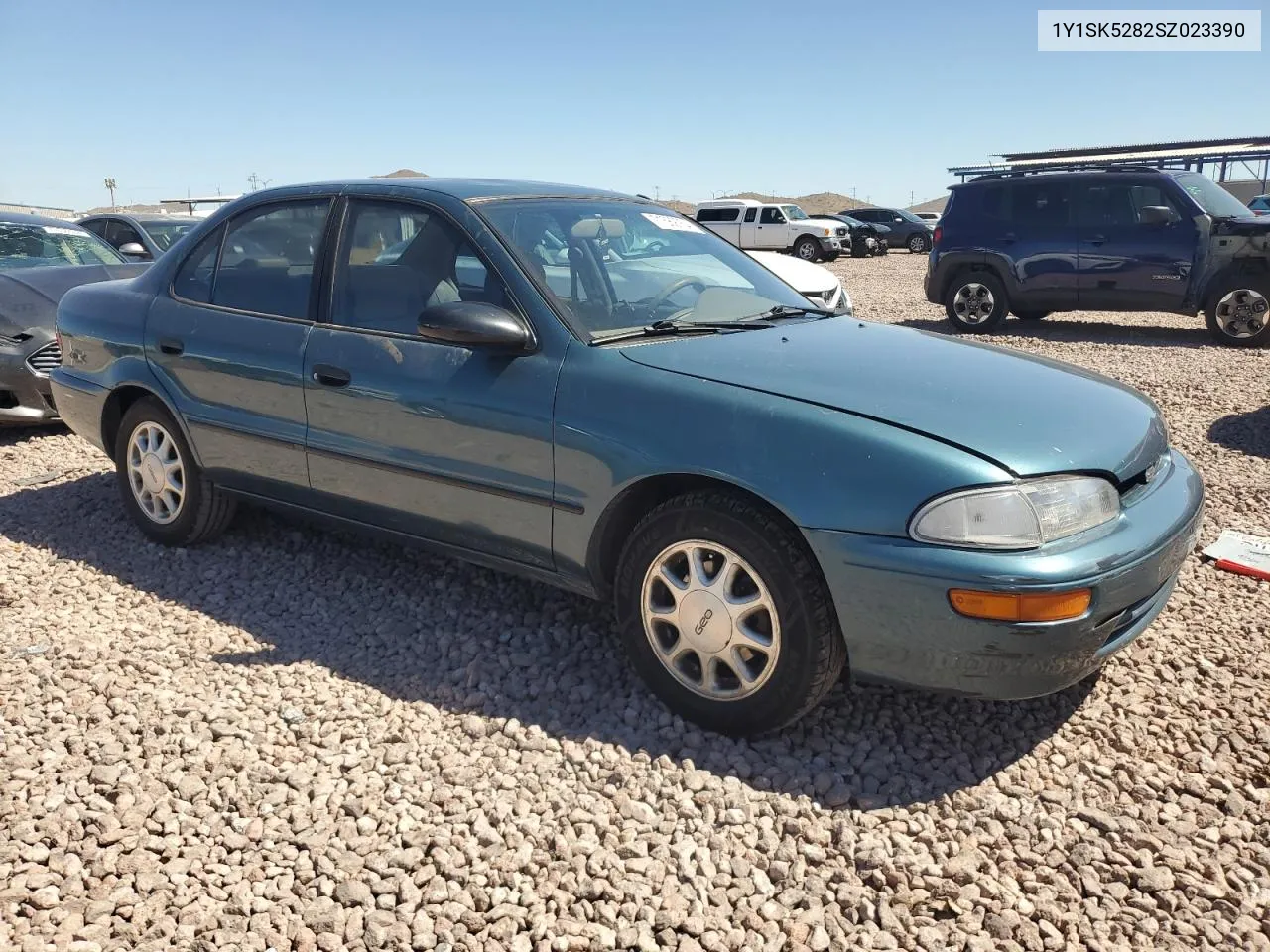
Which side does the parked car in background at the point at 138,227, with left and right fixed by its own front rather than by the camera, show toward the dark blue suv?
front

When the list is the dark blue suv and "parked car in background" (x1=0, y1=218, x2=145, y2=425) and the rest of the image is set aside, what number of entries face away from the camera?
0

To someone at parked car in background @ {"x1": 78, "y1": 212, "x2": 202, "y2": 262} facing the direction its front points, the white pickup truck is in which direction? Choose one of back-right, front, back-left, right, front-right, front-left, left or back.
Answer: left

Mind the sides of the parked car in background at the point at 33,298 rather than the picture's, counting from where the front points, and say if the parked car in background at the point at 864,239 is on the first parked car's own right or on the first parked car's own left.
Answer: on the first parked car's own left

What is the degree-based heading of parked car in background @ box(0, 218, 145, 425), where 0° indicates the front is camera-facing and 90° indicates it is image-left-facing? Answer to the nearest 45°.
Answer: approximately 315°

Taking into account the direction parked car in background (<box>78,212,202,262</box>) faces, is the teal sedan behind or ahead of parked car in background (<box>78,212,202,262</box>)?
ahead

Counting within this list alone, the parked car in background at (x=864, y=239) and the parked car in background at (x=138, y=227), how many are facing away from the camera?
0

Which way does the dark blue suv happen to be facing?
to the viewer's right

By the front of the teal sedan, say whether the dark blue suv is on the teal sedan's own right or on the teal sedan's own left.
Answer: on the teal sedan's own left

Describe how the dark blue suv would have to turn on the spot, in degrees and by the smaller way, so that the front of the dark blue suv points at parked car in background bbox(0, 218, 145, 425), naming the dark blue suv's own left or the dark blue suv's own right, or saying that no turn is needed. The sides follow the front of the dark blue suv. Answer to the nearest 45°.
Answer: approximately 135° to the dark blue suv's own right

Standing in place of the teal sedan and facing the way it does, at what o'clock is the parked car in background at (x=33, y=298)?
The parked car in background is roughly at 6 o'clock from the teal sedan.

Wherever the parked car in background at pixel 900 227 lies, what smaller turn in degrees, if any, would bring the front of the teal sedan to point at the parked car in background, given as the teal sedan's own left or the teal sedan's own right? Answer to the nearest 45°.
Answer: approximately 135° to the teal sedan's own left
